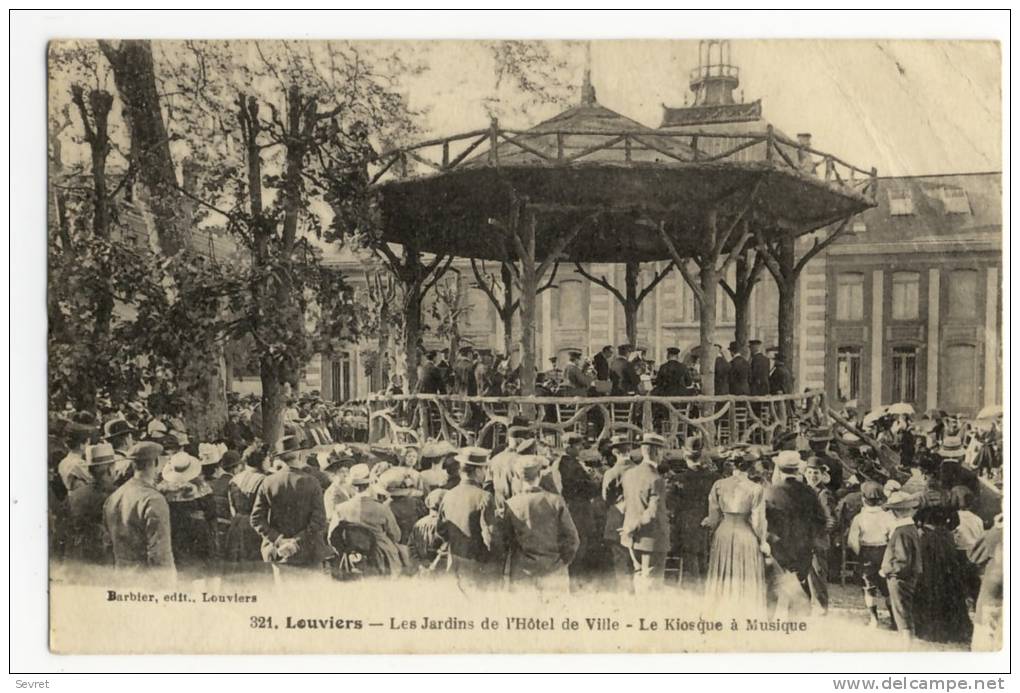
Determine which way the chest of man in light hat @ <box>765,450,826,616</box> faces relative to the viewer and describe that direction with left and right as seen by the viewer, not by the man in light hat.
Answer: facing away from the viewer

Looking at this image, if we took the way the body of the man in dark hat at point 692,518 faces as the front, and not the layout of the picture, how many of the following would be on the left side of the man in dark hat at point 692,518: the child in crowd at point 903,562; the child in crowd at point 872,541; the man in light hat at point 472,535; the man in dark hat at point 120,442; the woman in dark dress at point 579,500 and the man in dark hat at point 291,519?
4

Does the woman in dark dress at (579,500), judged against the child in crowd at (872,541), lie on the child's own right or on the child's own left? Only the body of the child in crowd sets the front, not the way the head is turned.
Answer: on the child's own left

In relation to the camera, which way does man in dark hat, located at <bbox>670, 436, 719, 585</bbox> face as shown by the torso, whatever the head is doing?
away from the camera

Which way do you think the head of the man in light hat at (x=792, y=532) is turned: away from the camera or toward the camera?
away from the camera

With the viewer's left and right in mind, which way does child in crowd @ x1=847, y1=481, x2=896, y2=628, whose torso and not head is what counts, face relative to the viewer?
facing away from the viewer
